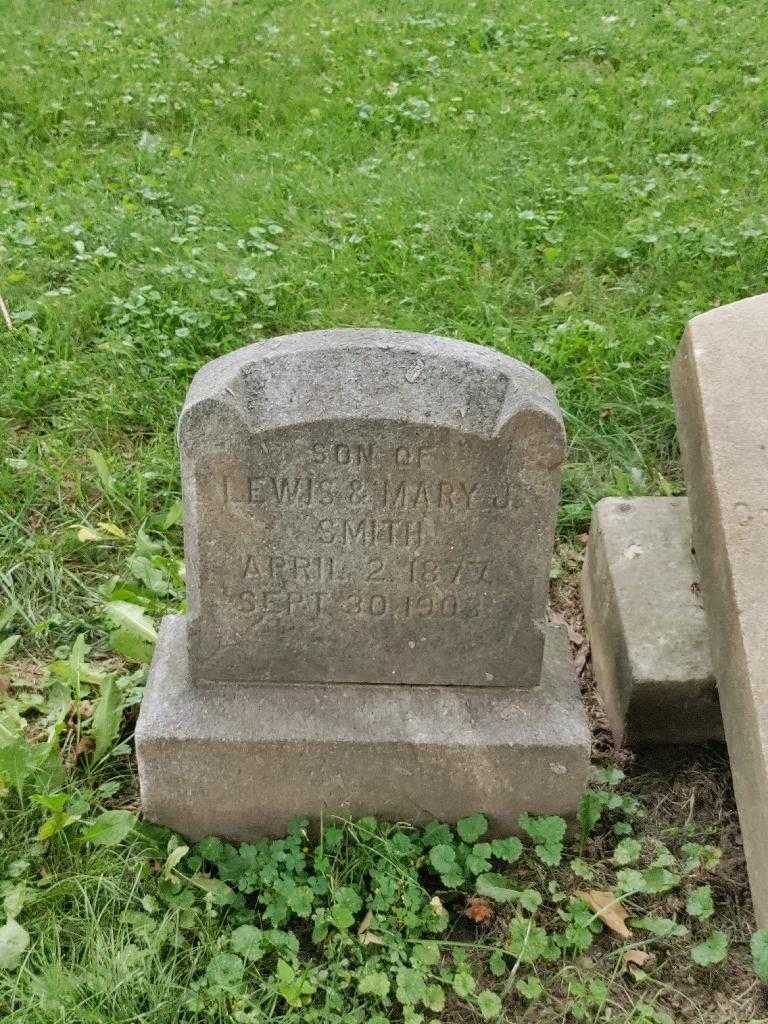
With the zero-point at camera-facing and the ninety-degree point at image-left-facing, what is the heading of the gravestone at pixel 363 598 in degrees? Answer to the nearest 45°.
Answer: approximately 0°

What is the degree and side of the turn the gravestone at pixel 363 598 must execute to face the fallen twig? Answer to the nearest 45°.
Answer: approximately 135° to its right

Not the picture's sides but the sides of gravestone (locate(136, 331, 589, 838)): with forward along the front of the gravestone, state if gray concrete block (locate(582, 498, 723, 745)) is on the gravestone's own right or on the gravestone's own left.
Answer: on the gravestone's own left

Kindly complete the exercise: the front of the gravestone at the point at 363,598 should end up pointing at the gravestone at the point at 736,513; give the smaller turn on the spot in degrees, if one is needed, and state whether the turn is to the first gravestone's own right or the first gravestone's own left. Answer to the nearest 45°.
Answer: approximately 90° to the first gravestone's own left
